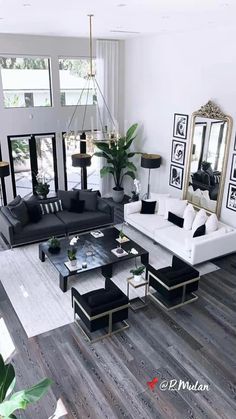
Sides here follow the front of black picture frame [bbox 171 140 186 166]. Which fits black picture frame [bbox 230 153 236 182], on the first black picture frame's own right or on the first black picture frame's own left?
on the first black picture frame's own left

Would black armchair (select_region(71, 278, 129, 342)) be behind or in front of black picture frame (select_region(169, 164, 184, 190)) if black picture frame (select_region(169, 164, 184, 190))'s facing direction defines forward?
in front

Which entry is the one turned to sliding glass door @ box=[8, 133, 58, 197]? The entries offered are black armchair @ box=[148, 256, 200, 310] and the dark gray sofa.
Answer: the black armchair

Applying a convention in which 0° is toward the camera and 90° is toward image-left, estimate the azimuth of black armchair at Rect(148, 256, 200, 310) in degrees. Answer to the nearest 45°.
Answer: approximately 135°

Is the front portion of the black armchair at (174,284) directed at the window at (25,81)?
yes

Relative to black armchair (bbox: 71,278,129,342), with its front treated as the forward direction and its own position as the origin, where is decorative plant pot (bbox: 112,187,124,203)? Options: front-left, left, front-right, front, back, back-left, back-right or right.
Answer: front-right

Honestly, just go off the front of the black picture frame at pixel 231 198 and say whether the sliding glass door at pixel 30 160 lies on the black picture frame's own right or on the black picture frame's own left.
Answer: on the black picture frame's own right

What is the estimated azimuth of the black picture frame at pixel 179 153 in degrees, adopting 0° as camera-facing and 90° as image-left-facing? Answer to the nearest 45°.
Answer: approximately 45°

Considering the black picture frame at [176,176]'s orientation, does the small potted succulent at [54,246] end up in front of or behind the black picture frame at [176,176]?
in front

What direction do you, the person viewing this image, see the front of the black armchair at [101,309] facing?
facing away from the viewer and to the left of the viewer

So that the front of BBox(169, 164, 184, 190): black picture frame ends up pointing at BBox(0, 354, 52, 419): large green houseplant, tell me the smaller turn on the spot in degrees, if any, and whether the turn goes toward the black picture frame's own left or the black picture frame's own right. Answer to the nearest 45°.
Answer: approximately 45° to the black picture frame's own left

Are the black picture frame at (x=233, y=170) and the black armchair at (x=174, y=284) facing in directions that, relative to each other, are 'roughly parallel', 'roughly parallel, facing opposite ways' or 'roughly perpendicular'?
roughly perpendicular

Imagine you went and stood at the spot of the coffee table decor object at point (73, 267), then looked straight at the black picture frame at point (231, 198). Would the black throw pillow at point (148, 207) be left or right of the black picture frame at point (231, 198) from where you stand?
left

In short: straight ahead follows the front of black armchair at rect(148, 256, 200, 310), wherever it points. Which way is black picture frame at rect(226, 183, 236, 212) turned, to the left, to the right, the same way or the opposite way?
to the left

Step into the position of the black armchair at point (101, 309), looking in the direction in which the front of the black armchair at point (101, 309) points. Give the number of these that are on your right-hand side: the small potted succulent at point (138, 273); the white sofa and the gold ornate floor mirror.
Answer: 3

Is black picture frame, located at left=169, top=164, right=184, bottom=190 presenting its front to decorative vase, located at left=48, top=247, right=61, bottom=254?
yes
